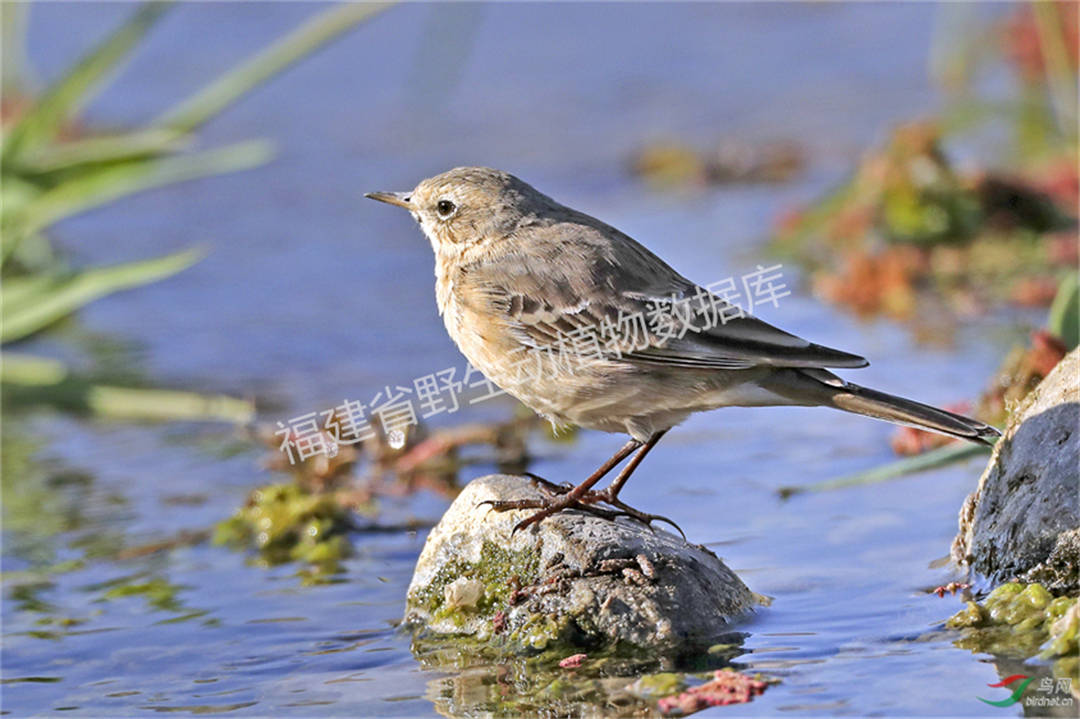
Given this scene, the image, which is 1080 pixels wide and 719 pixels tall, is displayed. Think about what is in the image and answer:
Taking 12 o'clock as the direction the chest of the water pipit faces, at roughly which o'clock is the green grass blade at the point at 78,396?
The green grass blade is roughly at 1 o'clock from the water pipit.

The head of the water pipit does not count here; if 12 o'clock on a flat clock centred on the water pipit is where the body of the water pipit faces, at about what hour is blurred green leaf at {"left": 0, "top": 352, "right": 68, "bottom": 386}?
The blurred green leaf is roughly at 1 o'clock from the water pipit.

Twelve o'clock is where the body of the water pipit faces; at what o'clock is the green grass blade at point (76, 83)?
The green grass blade is roughly at 1 o'clock from the water pipit.

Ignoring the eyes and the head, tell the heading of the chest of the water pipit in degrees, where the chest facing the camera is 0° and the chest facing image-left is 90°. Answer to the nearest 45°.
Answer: approximately 90°

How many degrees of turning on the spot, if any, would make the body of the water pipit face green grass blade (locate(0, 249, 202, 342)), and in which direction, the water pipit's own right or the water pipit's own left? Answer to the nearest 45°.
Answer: approximately 45° to the water pipit's own right

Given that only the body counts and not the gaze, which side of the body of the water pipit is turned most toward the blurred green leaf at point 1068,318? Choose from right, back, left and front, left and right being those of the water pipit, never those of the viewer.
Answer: back

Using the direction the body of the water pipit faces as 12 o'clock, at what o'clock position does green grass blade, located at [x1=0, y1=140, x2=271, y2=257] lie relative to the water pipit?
The green grass blade is roughly at 1 o'clock from the water pipit.

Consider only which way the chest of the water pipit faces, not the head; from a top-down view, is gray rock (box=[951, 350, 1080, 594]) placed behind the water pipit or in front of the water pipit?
behind
